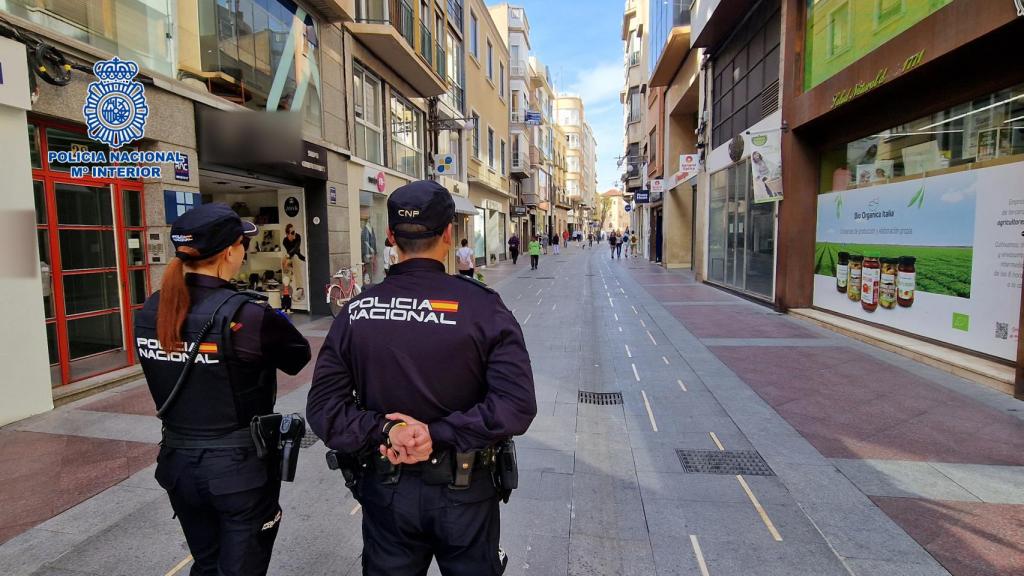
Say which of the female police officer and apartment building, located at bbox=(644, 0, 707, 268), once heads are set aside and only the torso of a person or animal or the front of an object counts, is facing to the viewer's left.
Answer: the apartment building

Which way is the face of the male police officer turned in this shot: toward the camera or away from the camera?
away from the camera

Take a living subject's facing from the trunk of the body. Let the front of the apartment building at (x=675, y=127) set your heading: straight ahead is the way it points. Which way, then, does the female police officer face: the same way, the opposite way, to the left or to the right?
to the right

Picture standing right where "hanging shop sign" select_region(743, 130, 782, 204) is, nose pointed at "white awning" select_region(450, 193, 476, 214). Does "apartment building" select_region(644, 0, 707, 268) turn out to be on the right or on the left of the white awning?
right

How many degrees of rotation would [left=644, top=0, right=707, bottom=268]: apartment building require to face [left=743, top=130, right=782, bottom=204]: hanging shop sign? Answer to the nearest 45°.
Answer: approximately 90° to its left

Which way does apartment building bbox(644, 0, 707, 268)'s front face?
to the viewer's left

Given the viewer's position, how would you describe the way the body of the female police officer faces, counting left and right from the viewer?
facing away from the viewer and to the right of the viewer

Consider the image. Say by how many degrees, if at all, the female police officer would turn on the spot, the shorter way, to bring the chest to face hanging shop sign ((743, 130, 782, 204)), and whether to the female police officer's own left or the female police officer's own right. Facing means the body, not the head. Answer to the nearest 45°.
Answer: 0° — they already face it

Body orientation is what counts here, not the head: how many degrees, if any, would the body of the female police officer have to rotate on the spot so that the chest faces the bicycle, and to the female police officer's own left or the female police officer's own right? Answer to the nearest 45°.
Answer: approximately 45° to the female police officer's own left
